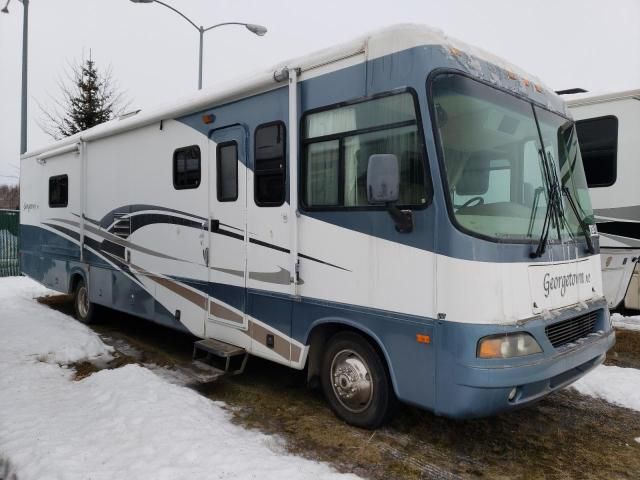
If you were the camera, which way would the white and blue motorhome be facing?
facing the viewer and to the right of the viewer

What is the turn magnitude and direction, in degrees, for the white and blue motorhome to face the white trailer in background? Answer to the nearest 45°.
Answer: approximately 90° to its left

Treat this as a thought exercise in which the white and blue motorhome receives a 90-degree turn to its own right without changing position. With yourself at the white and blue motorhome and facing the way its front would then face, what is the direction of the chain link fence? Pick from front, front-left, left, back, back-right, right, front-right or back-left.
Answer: right

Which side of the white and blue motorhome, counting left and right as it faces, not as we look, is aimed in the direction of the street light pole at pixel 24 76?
back
